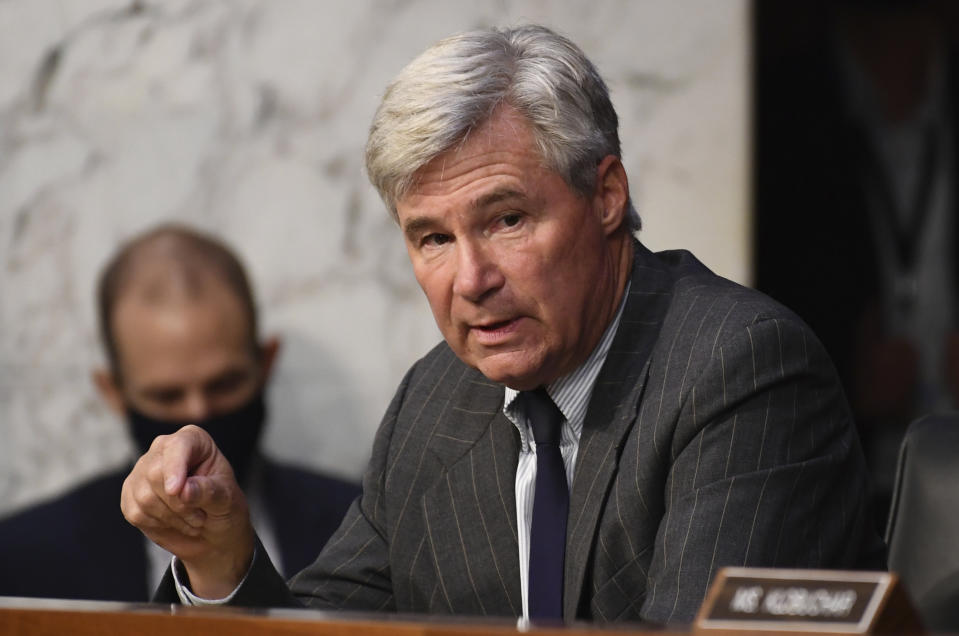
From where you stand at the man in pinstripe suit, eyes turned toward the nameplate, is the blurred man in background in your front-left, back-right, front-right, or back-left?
back-left

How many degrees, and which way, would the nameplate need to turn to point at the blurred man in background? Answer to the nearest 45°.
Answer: approximately 90° to its right

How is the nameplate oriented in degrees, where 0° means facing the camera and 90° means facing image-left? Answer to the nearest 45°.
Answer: approximately 45°

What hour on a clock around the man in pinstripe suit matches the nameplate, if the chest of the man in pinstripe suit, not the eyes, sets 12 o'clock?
The nameplate is roughly at 10 o'clock from the man in pinstripe suit.

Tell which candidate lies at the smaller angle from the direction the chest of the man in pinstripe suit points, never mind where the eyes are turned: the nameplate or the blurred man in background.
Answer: the nameplate

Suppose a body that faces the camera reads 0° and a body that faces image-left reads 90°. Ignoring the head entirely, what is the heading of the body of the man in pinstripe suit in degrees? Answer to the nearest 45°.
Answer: approximately 45°
